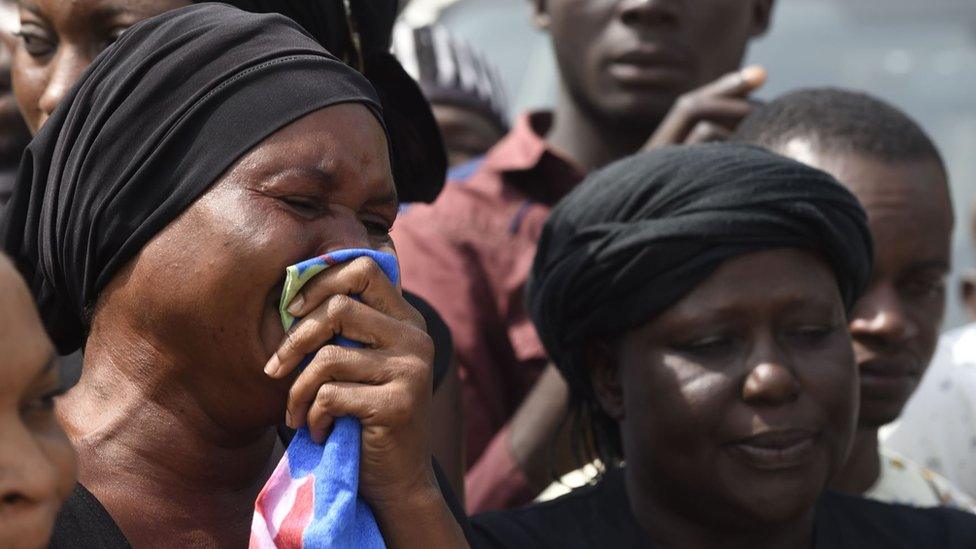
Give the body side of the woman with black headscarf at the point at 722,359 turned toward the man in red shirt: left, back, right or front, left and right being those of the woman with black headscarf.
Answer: back

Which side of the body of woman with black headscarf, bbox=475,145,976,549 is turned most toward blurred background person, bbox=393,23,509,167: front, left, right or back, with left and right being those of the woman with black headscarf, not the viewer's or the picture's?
back

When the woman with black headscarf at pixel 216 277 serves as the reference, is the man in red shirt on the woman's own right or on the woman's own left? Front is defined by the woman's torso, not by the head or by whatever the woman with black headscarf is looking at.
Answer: on the woman's own left

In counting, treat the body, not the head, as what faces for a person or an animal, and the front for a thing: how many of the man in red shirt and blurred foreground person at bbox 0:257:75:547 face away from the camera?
0

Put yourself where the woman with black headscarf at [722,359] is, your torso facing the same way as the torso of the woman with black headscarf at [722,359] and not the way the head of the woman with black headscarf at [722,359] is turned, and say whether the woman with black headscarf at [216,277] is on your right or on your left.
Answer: on your right

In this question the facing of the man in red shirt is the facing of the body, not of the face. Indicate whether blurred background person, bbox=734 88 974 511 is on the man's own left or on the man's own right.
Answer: on the man's own left

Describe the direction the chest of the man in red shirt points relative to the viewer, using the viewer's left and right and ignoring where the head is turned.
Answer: facing the viewer

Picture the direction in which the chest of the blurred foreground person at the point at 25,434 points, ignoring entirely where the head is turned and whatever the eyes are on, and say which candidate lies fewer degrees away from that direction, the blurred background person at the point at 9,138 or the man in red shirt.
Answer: the man in red shirt

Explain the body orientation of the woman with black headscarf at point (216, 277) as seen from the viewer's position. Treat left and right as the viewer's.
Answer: facing the viewer and to the right of the viewer

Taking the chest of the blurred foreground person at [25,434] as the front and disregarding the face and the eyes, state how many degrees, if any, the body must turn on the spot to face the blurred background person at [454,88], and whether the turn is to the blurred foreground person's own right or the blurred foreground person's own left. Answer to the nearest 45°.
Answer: approximately 90° to the blurred foreground person's own left
